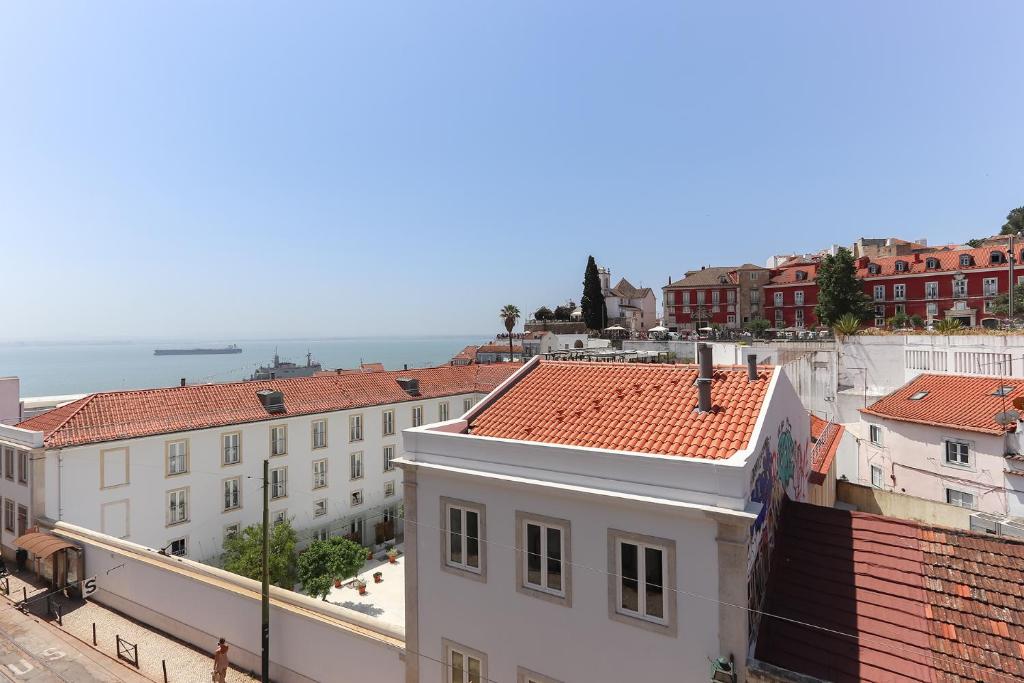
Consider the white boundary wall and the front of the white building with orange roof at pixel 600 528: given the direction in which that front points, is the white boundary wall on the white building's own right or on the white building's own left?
on the white building's own right

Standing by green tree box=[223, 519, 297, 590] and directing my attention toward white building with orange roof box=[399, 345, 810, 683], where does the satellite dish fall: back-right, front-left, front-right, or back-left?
front-left

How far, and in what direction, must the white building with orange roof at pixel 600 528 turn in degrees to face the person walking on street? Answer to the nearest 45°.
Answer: approximately 45° to its right

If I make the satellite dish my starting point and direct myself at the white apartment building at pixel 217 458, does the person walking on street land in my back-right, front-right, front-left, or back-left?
front-left

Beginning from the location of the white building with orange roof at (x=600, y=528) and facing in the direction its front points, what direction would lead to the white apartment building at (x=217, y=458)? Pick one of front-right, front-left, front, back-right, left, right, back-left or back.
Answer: right

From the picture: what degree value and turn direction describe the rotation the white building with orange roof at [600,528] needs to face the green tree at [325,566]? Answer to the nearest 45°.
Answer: approximately 90° to its right

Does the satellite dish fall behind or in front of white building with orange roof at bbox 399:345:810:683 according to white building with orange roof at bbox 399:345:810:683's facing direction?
behind

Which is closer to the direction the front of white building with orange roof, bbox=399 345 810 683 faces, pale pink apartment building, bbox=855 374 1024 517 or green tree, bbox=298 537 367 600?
the green tree

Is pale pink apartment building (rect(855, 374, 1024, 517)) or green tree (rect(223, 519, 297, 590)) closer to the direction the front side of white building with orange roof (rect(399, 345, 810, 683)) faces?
the green tree

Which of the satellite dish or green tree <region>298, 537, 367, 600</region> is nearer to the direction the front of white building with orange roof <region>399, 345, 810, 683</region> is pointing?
the green tree

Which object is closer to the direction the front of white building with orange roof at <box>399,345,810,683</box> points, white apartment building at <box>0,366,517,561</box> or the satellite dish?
the white apartment building

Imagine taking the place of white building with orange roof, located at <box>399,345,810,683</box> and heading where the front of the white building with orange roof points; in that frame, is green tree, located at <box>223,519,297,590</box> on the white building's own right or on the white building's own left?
on the white building's own right

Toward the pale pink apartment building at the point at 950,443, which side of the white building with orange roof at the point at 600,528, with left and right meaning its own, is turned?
back

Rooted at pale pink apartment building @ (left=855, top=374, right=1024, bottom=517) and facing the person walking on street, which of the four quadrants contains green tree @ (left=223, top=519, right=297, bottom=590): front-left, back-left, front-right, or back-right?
front-right

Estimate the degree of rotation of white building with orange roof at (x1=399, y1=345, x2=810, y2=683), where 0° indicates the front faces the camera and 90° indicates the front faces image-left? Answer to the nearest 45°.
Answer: approximately 45°
